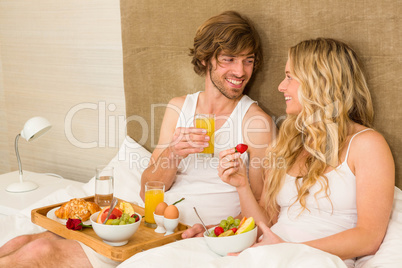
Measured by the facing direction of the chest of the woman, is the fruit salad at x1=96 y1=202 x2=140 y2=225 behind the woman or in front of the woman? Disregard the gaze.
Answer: in front

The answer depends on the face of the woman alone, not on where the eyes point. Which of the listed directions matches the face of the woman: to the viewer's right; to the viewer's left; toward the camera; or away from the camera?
to the viewer's left

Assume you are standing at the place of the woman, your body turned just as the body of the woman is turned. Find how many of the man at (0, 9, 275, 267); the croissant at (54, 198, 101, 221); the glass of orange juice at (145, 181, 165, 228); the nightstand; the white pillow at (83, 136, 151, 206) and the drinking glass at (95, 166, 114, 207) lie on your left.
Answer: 0

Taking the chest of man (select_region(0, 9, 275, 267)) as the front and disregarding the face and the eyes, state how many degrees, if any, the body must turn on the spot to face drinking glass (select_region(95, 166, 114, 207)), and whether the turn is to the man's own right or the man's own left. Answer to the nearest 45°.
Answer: approximately 90° to the man's own right

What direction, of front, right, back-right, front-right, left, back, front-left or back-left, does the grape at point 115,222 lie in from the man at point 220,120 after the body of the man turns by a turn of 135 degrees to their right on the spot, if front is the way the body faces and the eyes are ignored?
left

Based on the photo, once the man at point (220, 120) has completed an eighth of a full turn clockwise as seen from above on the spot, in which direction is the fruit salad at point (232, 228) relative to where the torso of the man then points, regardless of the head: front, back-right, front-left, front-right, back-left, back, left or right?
front-left

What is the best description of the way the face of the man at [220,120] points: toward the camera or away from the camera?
toward the camera

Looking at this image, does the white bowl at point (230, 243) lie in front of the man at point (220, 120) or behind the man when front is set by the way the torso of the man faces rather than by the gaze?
in front

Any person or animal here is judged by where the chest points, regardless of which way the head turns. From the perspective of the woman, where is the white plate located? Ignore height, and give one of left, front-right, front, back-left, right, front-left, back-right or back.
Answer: front-right

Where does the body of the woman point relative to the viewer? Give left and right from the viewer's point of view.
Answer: facing the viewer and to the left of the viewer

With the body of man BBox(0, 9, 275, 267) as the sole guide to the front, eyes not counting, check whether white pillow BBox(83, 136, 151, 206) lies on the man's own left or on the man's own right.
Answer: on the man's own right

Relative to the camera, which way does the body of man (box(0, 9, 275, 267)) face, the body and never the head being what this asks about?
toward the camera

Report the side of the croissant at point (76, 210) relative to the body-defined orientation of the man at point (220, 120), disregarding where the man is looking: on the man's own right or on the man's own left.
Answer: on the man's own right

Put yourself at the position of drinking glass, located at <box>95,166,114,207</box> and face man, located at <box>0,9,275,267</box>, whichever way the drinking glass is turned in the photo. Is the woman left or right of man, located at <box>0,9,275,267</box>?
right

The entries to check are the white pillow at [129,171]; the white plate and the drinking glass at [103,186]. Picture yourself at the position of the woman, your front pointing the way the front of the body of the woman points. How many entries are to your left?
0
